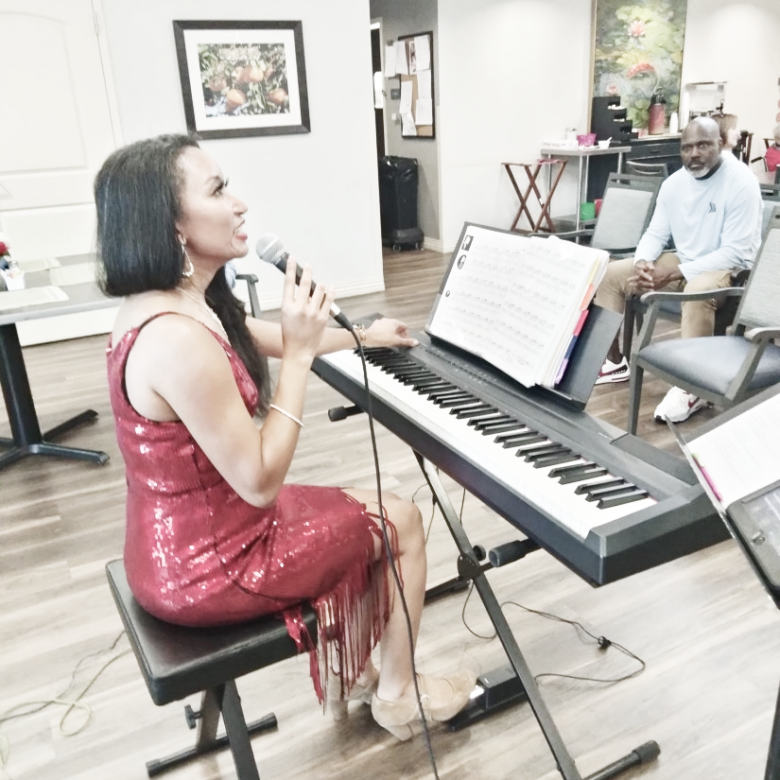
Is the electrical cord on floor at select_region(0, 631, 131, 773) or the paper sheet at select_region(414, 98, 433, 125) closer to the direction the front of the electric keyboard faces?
the electrical cord on floor

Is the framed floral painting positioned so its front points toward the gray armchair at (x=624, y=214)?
yes

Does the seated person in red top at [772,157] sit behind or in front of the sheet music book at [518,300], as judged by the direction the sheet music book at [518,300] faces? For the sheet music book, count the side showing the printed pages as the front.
behind

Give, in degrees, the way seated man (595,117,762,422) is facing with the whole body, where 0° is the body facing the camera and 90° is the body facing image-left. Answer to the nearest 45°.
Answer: approximately 45°

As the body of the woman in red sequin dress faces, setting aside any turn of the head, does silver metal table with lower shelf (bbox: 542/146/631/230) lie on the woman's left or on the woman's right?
on the woman's left

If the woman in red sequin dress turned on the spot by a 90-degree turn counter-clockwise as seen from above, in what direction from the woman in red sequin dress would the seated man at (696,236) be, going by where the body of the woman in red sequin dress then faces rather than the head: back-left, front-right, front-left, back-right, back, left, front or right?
front-right

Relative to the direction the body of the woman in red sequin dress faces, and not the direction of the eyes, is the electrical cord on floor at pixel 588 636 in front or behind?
in front

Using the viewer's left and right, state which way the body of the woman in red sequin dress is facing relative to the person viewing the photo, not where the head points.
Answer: facing to the right of the viewer

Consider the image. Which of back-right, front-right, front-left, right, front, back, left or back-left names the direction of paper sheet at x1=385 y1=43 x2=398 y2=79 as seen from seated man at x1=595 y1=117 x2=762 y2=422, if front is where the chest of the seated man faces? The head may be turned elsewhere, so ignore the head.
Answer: right

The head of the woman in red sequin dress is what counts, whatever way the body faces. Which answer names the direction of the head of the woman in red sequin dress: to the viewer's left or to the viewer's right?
to the viewer's right

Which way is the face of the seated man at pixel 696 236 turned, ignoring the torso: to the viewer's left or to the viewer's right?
to the viewer's left

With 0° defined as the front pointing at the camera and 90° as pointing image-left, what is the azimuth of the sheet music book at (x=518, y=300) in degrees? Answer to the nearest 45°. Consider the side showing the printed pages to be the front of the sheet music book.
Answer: approximately 45°
